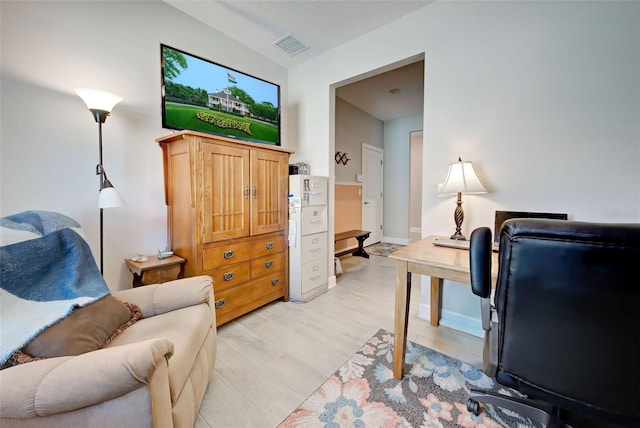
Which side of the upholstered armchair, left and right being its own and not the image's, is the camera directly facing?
right

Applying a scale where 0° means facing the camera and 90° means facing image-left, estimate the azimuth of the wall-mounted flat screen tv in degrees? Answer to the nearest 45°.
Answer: approximately 315°

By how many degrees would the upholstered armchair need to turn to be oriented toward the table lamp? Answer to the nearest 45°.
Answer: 0° — it already faces it

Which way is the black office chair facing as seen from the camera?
away from the camera

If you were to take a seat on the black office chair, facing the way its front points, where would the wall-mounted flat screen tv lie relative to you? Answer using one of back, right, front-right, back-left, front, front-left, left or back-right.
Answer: left

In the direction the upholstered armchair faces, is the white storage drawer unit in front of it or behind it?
in front

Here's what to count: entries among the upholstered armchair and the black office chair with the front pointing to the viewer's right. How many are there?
1

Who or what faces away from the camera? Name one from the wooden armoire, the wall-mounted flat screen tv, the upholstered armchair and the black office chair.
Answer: the black office chair

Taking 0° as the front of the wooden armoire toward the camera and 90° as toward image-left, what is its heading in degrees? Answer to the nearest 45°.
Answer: approximately 315°
